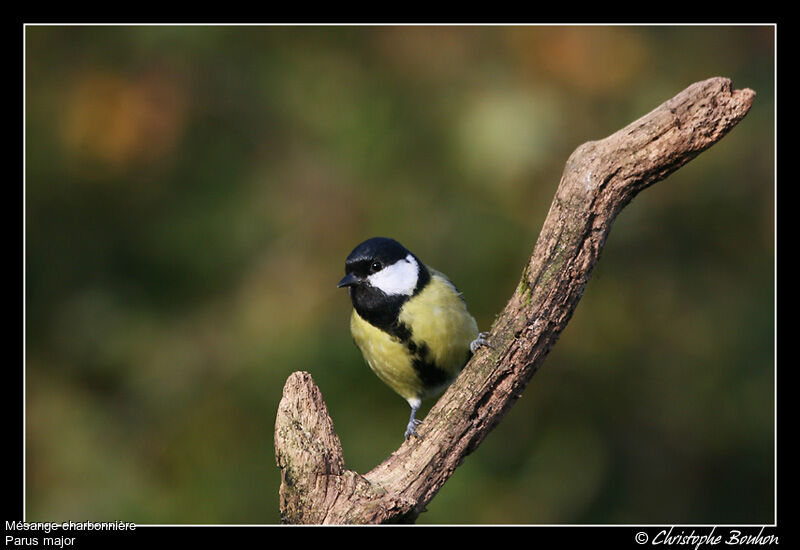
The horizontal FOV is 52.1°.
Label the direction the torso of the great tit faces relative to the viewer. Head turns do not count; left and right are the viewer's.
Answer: facing the viewer and to the left of the viewer
